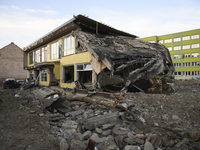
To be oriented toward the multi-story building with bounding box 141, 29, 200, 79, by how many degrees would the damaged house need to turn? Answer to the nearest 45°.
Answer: approximately 180°

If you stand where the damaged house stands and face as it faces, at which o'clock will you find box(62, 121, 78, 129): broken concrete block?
The broken concrete block is roughly at 11 o'clock from the damaged house.

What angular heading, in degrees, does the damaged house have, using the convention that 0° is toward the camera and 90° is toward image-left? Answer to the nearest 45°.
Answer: approximately 45°

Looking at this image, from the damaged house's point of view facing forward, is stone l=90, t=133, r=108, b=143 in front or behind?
in front

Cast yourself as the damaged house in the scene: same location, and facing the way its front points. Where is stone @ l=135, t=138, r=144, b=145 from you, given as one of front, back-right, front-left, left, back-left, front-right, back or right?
front-left

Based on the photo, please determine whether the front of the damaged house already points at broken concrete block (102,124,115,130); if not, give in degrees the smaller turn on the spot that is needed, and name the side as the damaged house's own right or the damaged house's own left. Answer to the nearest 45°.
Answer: approximately 45° to the damaged house's own left

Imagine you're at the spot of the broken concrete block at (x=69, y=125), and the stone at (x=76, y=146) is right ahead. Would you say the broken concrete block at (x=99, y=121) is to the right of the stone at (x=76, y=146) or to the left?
left

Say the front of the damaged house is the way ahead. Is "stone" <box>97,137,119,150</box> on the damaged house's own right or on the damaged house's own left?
on the damaged house's own left

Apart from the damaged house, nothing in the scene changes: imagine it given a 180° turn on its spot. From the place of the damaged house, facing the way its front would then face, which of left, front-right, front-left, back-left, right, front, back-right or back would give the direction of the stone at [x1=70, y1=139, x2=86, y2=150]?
back-right
